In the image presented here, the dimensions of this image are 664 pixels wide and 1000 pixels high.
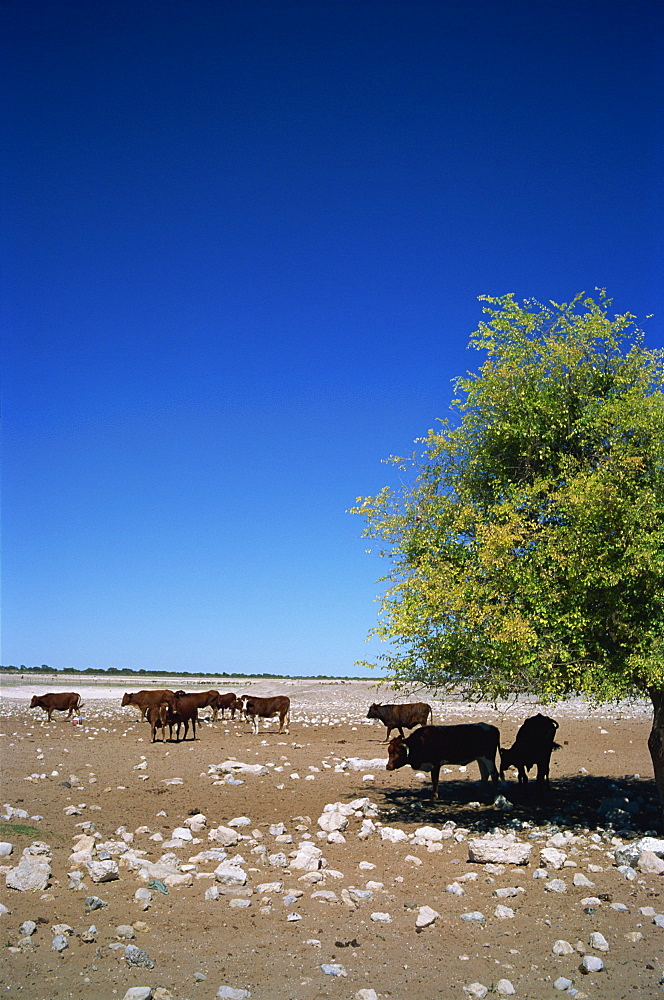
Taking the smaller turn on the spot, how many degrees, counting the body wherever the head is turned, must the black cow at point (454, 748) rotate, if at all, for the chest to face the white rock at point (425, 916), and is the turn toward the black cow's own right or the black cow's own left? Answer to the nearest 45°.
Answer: approximately 90° to the black cow's own left

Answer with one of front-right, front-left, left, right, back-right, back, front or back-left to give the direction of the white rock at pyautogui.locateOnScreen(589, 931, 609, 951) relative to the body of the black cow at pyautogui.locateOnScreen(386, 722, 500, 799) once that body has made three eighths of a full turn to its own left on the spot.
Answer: front-right

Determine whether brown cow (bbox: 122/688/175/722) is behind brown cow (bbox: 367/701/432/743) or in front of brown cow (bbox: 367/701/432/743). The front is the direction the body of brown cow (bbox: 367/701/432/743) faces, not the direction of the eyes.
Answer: in front

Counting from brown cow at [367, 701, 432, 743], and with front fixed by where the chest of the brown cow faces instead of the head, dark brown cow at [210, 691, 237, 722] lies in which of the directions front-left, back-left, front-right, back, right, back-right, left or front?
front-right

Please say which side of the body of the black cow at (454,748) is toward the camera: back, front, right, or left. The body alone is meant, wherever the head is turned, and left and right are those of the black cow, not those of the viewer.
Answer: left

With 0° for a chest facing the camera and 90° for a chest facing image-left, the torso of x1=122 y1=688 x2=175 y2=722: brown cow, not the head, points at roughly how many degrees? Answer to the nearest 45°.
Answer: approximately 90°

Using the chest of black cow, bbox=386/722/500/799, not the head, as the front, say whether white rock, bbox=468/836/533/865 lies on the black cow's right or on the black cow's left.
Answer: on the black cow's left

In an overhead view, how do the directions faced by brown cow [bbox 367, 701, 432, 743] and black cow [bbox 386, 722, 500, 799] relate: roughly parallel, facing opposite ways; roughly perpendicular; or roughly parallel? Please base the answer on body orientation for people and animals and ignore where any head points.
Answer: roughly parallel

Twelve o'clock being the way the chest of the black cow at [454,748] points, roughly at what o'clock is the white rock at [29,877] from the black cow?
The white rock is roughly at 10 o'clock from the black cow.

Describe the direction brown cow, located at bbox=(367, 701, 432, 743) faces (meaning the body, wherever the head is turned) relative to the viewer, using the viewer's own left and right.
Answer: facing to the left of the viewer

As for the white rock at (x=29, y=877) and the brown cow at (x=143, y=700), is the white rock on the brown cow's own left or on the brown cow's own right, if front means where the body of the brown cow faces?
on the brown cow's own left

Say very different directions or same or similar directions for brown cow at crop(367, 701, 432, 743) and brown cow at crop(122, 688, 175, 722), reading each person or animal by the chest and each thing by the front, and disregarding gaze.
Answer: same or similar directions

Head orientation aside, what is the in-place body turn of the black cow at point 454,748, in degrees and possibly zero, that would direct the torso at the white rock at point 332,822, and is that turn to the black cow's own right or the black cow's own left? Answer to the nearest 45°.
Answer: approximately 45° to the black cow's own left

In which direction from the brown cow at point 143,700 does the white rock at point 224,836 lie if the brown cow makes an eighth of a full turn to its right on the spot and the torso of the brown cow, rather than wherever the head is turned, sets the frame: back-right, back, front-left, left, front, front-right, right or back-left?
back-left
